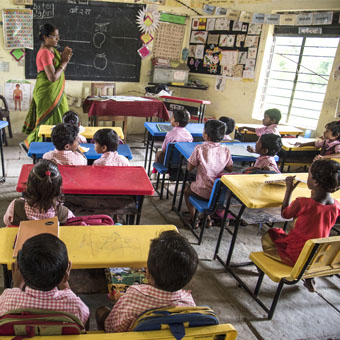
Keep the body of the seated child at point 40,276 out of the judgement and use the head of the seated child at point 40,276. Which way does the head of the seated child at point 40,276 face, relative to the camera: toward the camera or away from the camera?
away from the camera

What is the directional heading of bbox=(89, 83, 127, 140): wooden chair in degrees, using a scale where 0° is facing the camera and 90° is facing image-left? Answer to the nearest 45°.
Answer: approximately 0°

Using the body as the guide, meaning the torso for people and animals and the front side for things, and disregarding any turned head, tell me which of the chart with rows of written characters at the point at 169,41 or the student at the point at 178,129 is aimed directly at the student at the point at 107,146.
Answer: the chart with rows of written characters

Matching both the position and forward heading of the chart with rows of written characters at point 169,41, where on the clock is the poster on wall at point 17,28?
The poster on wall is roughly at 2 o'clock from the chart with rows of written characters.

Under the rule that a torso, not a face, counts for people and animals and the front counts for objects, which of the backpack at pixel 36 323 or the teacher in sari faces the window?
the teacher in sari

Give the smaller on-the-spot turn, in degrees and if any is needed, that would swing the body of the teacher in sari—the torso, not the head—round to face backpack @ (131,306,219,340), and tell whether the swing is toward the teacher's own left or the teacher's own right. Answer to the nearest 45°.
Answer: approximately 90° to the teacher's own right

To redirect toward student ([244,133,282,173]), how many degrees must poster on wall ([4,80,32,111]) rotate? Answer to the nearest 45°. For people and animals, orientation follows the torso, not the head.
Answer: approximately 45° to its left

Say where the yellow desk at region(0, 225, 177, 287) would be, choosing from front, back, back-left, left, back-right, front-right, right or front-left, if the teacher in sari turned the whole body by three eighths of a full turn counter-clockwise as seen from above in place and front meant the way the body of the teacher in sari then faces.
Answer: back-left

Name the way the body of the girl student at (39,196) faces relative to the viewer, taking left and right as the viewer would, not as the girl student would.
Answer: facing away from the viewer

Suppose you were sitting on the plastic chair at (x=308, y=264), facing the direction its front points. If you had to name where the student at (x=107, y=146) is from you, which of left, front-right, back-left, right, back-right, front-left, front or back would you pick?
front-left

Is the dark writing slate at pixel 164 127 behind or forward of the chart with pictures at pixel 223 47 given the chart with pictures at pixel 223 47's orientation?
forward

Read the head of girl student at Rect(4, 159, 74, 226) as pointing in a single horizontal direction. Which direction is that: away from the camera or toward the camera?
away from the camera

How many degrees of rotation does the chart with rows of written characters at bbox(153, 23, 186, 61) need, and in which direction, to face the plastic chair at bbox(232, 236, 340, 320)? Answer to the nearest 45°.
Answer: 0° — it already faces it
